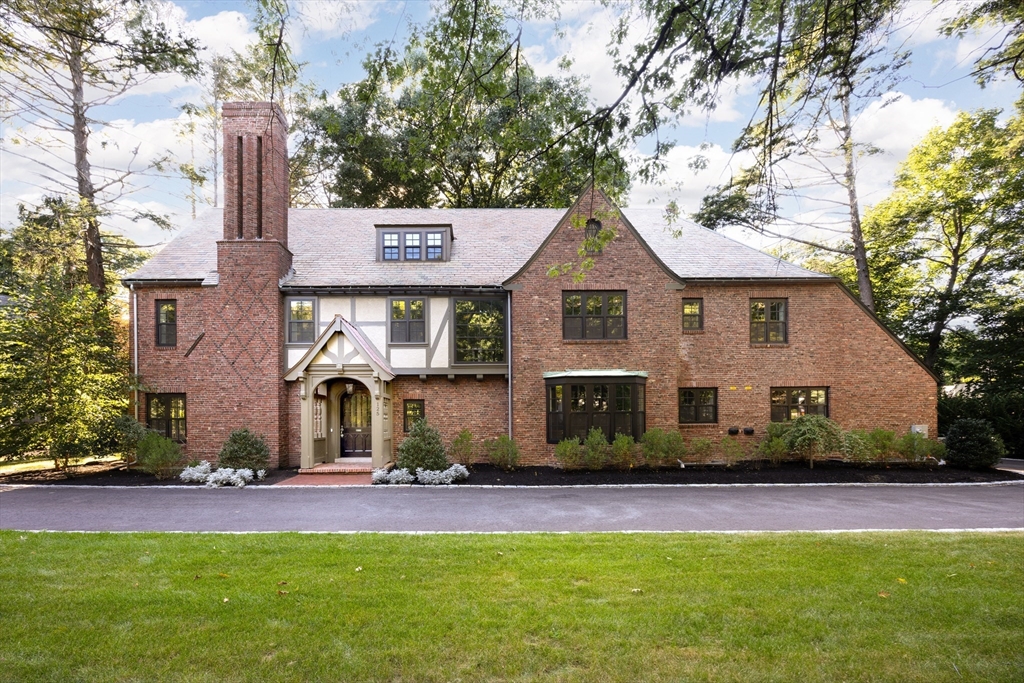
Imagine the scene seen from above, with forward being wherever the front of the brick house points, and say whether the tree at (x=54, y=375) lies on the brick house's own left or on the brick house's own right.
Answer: on the brick house's own right

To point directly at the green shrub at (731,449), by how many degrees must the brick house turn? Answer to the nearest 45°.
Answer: approximately 90° to its left

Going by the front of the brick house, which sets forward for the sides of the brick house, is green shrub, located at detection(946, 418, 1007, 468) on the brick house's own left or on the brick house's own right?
on the brick house's own left

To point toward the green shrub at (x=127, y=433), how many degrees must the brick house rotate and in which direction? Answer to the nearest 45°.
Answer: approximately 90° to its right

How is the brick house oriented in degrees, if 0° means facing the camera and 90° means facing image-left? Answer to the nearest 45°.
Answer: approximately 0°
